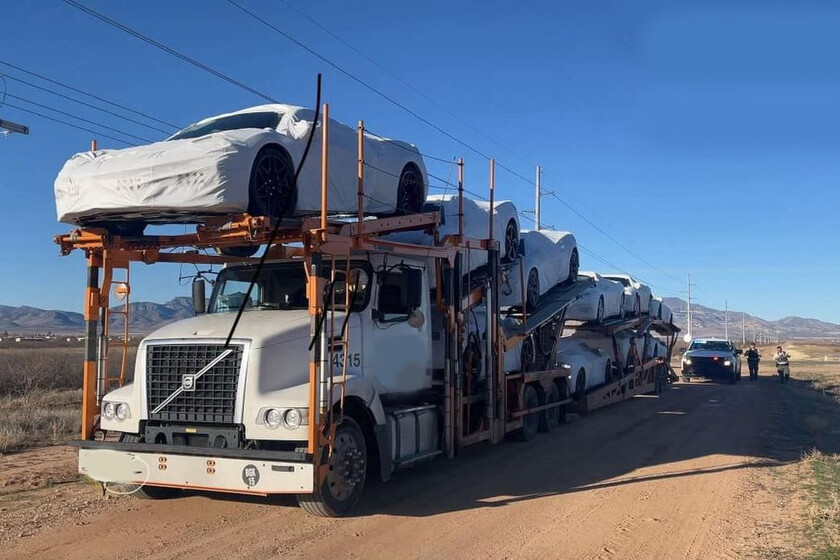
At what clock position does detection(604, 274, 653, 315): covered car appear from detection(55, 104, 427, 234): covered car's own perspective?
detection(604, 274, 653, 315): covered car is roughly at 6 o'clock from detection(55, 104, 427, 234): covered car.

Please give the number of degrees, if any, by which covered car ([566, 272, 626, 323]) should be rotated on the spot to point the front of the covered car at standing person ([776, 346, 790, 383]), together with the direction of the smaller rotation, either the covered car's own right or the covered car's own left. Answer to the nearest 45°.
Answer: approximately 180°

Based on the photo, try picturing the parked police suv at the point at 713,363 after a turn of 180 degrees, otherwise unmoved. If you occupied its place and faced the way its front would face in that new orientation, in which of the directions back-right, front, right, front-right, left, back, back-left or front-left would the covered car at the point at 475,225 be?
back

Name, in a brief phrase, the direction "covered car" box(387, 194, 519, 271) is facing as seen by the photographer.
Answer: facing the viewer and to the left of the viewer

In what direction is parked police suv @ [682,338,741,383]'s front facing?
toward the camera

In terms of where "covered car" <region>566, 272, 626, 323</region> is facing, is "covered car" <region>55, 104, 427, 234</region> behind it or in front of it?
in front
